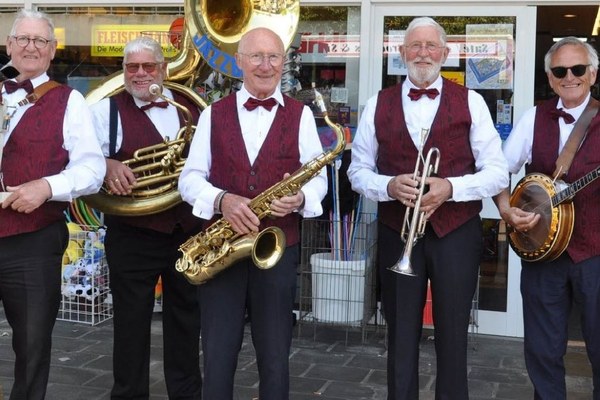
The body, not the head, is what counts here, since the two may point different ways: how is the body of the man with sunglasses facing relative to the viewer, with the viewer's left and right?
facing the viewer

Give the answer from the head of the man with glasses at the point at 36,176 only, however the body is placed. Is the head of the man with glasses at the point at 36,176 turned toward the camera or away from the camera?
toward the camera

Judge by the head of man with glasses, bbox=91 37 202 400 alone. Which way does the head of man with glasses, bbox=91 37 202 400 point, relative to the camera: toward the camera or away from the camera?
toward the camera

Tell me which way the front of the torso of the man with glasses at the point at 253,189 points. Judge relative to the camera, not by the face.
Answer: toward the camera

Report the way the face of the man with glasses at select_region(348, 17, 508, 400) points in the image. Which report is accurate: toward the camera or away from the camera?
toward the camera

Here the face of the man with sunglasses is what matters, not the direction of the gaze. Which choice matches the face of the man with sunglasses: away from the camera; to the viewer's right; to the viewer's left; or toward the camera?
toward the camera

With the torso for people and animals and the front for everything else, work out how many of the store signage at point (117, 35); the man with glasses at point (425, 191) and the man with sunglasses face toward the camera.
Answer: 3

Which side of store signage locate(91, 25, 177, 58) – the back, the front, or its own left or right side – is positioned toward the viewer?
front

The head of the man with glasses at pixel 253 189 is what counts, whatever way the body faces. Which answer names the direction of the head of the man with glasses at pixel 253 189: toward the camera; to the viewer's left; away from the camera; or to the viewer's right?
toward the camera

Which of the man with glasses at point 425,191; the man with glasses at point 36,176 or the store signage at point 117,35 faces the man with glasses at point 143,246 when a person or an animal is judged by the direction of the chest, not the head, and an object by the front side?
the store signage

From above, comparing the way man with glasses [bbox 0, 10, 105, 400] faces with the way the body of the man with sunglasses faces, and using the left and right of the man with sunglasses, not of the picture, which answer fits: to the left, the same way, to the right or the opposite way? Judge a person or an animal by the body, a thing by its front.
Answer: the same way

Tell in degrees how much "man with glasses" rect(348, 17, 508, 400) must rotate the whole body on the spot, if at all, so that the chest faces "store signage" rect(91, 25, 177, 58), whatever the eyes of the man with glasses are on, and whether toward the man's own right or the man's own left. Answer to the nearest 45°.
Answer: approximately 135° to the man's own right

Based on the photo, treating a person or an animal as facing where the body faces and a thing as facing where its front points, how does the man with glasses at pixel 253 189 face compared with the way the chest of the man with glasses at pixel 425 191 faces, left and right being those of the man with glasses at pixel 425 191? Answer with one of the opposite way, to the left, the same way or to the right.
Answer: the same way

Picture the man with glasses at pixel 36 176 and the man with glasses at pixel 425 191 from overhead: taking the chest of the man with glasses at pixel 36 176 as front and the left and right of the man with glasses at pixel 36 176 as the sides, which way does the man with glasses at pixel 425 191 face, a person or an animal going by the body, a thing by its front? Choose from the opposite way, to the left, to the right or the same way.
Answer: the same way
